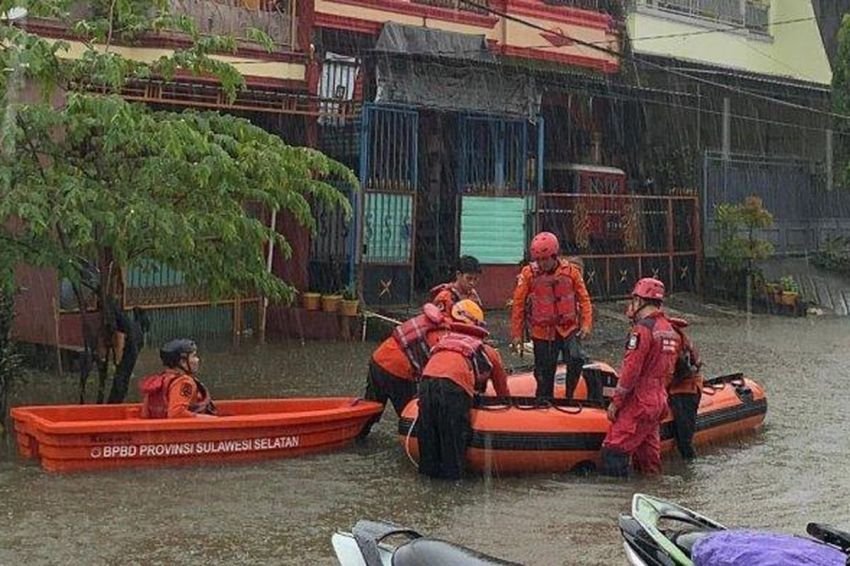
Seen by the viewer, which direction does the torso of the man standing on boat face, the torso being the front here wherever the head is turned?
toward the camera

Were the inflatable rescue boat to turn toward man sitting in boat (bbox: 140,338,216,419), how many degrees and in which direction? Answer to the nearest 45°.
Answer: approximately 180°

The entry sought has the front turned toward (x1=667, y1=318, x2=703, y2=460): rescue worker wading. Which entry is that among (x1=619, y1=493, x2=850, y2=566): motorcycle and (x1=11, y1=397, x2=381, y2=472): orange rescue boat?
the orange rescue boat

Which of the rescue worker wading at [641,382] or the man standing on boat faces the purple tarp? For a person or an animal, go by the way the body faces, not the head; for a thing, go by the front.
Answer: the man standing on boat

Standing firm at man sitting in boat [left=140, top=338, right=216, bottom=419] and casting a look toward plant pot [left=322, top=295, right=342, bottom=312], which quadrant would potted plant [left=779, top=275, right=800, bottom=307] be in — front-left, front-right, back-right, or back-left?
front-right

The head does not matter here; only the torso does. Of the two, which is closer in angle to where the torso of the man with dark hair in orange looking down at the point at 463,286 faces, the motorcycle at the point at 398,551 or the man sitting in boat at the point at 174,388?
the motorcycle

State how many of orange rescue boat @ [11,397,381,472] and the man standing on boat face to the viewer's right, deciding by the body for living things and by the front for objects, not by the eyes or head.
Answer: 1

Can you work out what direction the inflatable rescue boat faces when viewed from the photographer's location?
facing to the right of the viewer

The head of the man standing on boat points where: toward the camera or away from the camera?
toward the camera

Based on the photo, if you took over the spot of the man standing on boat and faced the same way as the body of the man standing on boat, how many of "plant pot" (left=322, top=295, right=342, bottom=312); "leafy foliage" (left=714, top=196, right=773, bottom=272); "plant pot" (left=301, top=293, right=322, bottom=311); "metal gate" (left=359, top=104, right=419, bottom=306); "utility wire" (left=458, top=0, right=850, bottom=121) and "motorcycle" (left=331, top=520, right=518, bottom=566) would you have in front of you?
1

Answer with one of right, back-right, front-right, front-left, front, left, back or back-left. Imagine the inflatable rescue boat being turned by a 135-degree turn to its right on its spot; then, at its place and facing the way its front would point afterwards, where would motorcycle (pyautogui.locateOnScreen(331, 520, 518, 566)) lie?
front-left

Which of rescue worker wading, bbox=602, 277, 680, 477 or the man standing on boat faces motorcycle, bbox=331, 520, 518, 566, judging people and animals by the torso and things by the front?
the man standing on boat

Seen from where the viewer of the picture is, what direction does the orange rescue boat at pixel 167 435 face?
facing to the right of the viewer
